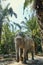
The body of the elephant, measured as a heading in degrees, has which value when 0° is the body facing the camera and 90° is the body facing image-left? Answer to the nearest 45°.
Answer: approximately 45°

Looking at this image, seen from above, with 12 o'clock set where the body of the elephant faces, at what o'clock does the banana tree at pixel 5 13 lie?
The banana tree is roughly at 4 o'clock from the elephant.
